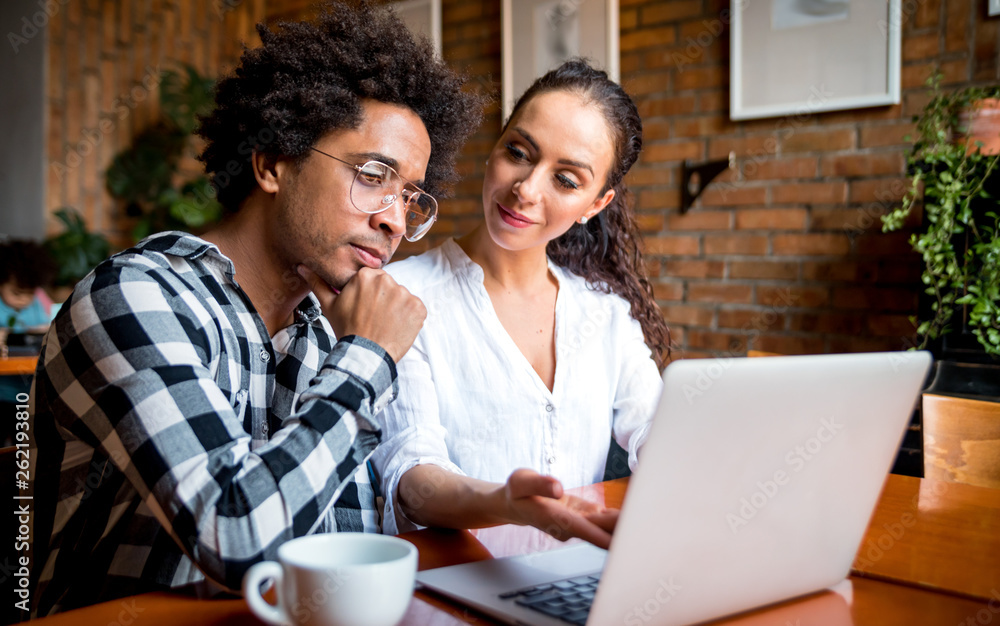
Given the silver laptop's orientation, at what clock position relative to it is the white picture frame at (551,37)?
The white picture frame is roughly at 1 o'clock from the silver laptop.

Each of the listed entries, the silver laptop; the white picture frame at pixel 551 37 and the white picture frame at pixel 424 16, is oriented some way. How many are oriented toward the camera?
2

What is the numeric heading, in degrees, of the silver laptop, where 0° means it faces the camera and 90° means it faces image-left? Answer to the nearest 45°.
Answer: approximately 135°

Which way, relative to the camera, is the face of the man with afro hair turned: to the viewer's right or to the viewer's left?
to the viewer's right

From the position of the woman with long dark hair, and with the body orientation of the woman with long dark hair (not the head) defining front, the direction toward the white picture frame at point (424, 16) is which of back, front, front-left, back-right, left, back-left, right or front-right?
back

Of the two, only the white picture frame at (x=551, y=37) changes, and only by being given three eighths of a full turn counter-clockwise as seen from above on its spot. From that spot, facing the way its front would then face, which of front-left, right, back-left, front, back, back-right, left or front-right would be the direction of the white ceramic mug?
back-right

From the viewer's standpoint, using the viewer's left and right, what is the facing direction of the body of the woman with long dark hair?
facing the viewer

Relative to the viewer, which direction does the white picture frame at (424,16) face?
toward the camera

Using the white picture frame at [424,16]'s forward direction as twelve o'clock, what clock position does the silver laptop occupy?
The silver laptop is roughly at 12 o'clock from the white picture frame.

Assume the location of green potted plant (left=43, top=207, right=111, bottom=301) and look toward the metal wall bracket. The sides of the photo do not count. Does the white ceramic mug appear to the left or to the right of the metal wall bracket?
right

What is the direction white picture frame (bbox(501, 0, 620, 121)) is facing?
toward the camera

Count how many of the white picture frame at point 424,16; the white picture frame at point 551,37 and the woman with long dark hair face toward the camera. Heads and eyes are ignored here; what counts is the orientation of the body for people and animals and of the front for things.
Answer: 3

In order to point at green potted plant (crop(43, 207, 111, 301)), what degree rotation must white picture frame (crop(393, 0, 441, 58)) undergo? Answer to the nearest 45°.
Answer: approximately 90° to its right

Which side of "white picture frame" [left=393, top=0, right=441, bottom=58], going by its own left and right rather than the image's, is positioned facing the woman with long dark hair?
front

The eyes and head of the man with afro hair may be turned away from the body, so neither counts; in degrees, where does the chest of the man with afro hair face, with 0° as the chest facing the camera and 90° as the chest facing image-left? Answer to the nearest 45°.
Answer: approximately 315°
